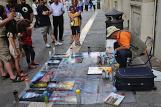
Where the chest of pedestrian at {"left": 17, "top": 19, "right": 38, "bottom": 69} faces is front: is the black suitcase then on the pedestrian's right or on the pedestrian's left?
on the pedestrian's right

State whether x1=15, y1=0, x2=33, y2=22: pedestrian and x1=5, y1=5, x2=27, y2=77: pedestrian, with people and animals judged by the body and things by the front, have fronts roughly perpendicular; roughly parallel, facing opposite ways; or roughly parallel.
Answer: roughly perpendicular

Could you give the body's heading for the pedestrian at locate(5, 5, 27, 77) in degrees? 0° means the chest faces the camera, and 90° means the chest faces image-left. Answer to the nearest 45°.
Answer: approximately 270°

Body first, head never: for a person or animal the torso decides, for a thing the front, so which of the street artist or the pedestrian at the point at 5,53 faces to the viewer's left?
the street artist

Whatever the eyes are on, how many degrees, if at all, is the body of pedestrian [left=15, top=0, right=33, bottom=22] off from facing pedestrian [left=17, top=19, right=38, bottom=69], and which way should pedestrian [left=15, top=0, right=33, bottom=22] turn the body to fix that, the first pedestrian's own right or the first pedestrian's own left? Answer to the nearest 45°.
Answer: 0° — they already face them

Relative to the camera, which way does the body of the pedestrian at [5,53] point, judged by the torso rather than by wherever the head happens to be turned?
to the viewer's right

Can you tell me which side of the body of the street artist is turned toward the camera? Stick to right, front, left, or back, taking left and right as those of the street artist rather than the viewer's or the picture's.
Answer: left

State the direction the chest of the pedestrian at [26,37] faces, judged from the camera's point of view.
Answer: to the viewer's right

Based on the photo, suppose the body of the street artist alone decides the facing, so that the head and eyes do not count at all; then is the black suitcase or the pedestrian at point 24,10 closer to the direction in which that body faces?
the pedestrian

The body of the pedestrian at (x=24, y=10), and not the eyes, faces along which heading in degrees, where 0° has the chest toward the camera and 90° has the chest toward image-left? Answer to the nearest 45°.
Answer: approximately 0°
